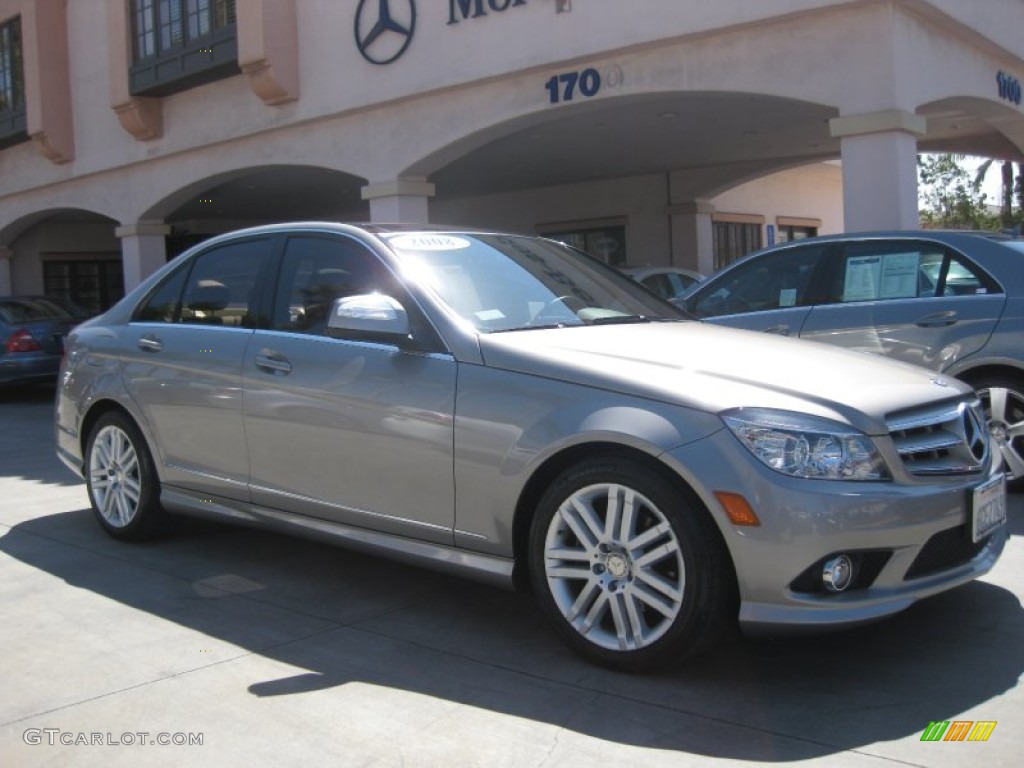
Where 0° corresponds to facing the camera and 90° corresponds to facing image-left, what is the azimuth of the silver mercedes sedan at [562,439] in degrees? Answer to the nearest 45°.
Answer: approximately 315°

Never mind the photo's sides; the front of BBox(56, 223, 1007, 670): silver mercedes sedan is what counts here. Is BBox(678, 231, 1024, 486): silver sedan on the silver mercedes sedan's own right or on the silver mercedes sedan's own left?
on the silver mercedes sedan's own left

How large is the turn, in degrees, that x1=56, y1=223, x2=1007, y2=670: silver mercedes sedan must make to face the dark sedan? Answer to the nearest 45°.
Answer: approximately 180°
